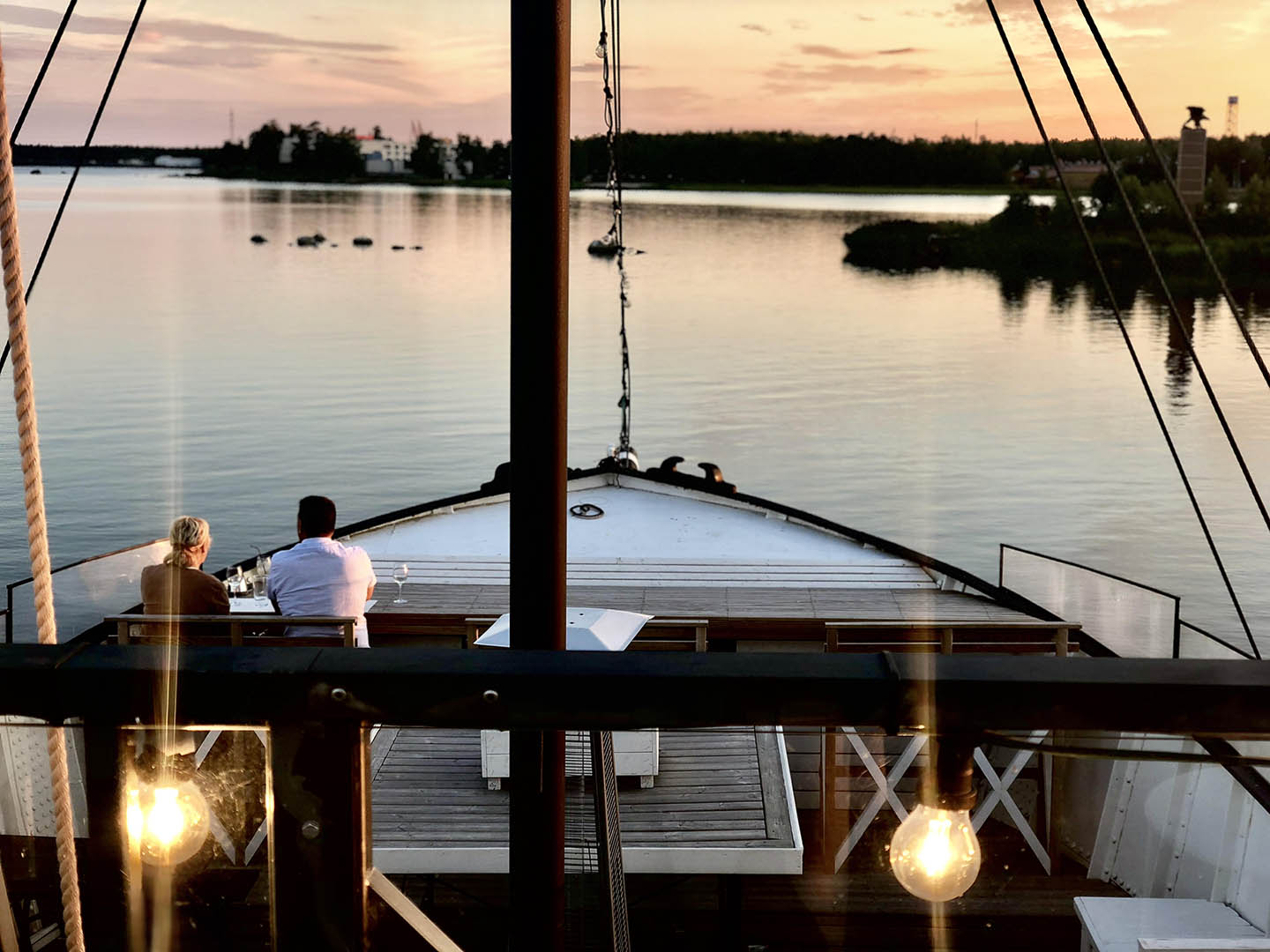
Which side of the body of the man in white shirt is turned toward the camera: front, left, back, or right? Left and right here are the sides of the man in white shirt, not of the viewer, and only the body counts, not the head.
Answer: back

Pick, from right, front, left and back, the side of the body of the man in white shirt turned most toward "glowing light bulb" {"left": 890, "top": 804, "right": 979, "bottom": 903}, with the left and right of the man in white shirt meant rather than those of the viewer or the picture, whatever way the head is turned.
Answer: back

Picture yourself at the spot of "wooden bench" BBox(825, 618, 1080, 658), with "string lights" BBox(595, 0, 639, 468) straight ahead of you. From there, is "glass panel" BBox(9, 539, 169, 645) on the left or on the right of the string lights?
left

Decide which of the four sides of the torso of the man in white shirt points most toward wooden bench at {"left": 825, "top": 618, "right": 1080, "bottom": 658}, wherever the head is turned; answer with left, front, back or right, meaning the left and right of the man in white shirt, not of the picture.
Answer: right

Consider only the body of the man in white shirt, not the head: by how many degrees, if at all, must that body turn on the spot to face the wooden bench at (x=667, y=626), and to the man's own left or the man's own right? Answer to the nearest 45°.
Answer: approximately 90° to the man's own right

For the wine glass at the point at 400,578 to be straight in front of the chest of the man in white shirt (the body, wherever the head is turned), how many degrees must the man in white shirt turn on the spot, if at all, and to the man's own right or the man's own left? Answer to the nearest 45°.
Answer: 0° — they already face it

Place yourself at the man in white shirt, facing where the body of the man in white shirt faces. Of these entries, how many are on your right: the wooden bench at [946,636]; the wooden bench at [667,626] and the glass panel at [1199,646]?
3

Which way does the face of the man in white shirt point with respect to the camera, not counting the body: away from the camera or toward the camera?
away from the camera
